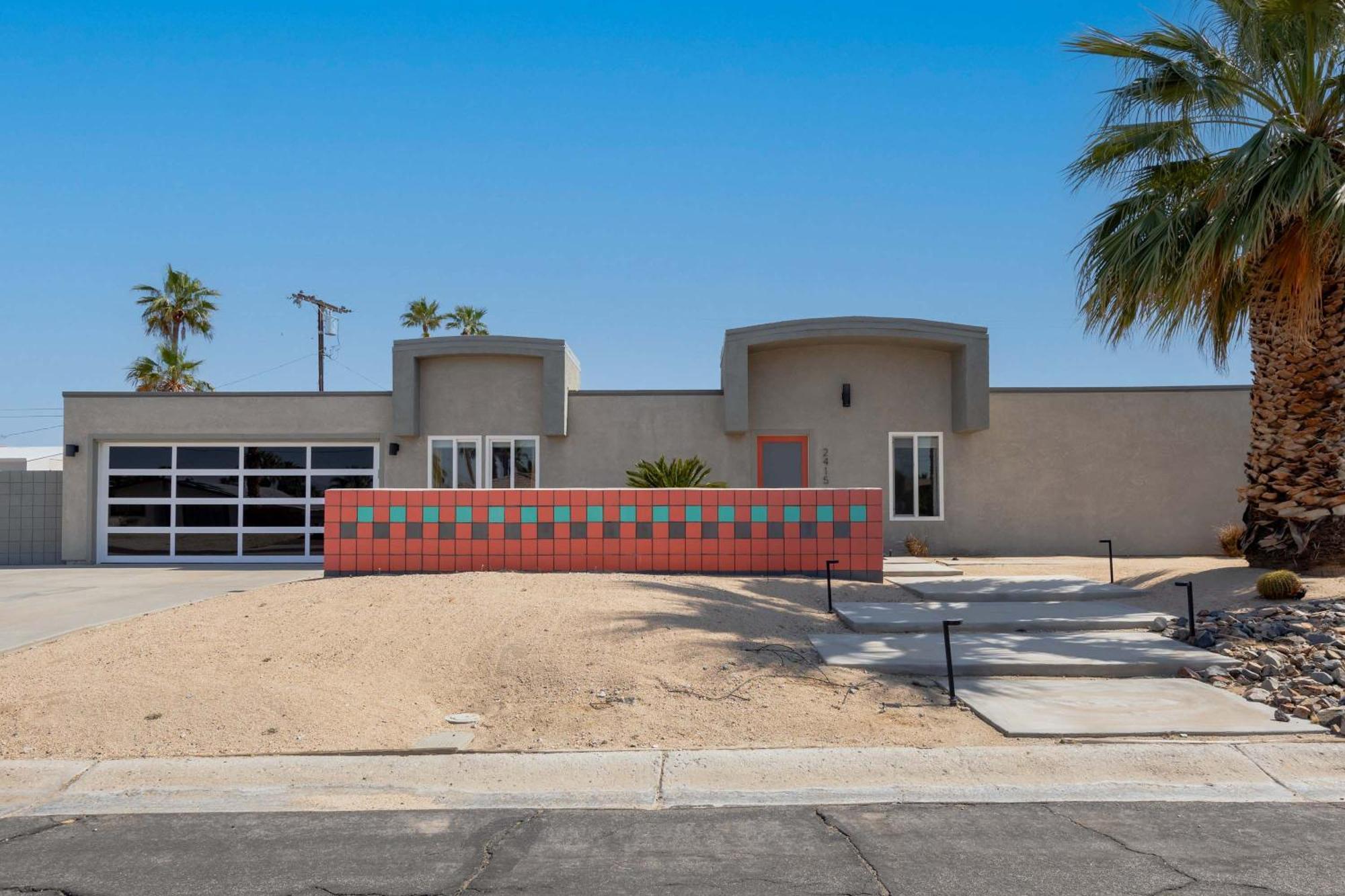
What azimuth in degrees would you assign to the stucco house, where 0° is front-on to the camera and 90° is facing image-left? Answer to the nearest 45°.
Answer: approximately 0°

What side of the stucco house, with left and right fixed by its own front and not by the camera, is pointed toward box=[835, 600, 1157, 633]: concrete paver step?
front

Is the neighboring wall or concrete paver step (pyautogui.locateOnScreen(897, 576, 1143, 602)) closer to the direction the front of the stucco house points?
the concrete paver step

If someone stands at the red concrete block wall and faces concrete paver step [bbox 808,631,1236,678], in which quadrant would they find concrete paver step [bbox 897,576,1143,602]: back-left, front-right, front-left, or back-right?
front-left

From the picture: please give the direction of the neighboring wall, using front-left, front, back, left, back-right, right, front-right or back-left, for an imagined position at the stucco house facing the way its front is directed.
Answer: right

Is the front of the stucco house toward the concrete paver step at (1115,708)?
yes

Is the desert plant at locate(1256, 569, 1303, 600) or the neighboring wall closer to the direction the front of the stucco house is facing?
the desert plant

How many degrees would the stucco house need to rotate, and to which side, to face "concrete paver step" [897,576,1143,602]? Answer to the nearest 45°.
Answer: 0° — it already faces it

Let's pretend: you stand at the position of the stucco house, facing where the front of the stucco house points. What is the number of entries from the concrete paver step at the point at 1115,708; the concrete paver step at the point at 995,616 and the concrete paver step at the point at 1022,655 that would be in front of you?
3

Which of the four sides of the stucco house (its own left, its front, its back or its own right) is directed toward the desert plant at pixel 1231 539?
left

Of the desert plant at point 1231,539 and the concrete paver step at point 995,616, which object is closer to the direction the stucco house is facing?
the concrete paver step

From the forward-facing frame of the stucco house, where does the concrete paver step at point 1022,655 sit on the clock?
The concrete paver step is roughly at 12 o'clock from the stucco house.

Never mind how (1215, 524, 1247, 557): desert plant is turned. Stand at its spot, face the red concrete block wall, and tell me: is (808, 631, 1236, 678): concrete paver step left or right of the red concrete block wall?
left

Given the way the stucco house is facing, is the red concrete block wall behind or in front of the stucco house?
in front
